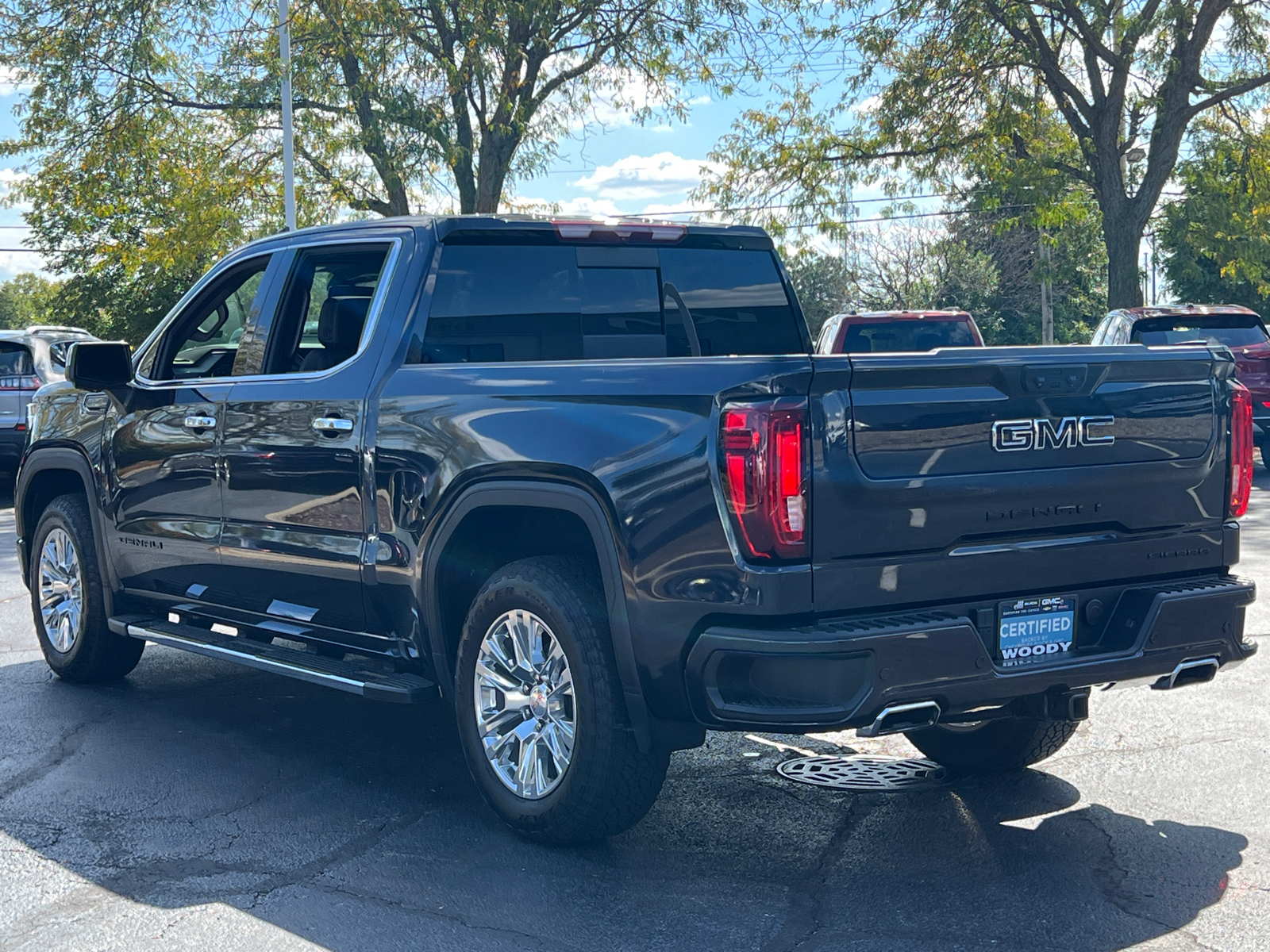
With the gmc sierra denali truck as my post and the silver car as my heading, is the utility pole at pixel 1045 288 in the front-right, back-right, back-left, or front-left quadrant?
front-right

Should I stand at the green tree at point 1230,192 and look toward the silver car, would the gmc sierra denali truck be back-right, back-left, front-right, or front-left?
front-left

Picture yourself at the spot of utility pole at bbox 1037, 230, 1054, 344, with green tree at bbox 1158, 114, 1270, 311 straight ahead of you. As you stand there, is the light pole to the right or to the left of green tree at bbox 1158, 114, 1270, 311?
right

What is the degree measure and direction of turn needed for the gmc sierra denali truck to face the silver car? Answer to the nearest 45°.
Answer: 0° — it already faces it

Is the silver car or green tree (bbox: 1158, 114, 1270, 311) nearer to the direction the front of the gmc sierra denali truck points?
the silver car

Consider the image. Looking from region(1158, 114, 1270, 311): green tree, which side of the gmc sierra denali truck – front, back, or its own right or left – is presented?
right

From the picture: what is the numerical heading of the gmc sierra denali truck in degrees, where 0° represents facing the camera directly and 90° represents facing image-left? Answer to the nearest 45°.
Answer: approximately 135°

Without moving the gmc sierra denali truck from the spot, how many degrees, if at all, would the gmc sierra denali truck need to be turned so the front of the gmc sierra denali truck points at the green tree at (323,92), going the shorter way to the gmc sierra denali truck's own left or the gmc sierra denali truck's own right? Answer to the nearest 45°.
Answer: approximately 45° to the gmc sierra denali truck's own right

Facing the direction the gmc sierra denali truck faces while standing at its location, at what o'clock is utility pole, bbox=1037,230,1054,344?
The utility pole is roughly at 2 o'clock from the gmc sierra denali truck.
